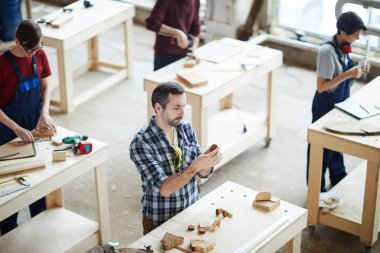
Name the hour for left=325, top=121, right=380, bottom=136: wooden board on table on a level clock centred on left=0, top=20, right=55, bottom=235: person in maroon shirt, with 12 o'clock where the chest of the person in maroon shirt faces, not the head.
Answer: The wooden board on table is roughly at 11 o'clock from the person in maroon shirt.

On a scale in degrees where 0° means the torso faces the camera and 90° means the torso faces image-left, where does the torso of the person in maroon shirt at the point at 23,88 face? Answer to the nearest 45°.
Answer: approximately 315°

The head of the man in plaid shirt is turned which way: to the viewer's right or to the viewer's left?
to the viewer's right

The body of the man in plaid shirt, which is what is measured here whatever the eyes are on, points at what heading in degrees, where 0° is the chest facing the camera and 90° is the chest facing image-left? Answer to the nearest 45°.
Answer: approximately 315°

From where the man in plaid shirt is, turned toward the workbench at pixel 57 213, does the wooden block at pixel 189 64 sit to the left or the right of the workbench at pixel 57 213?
right

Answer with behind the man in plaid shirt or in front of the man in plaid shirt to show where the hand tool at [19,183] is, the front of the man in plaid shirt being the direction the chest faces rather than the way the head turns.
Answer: behind

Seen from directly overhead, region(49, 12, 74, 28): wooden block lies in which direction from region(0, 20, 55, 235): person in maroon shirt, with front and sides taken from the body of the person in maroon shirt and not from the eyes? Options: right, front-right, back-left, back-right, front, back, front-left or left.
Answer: back-left
